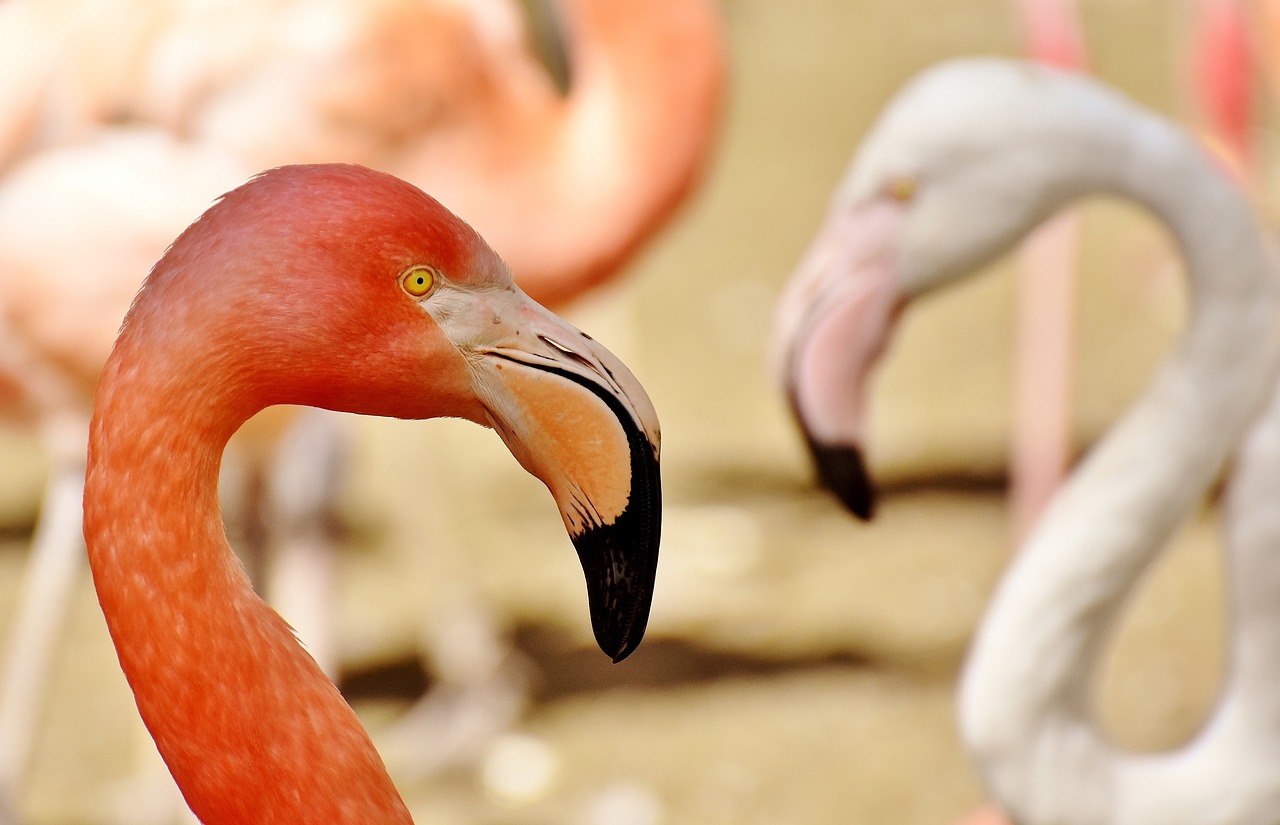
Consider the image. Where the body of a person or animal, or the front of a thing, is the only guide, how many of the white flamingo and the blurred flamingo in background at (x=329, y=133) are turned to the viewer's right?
1

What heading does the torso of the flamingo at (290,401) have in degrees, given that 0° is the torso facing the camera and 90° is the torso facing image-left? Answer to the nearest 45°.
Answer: approximately 270°

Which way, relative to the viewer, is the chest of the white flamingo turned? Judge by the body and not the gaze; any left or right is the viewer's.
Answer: facing to the left of the viewer

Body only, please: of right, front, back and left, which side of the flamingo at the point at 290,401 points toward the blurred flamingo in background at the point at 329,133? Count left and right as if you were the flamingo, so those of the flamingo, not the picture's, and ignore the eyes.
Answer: left

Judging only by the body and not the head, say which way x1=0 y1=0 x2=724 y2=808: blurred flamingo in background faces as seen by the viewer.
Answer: to the viewer's right

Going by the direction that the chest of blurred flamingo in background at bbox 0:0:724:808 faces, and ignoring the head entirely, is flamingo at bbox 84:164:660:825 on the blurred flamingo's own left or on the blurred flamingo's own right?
on the blurred flamingo's own right

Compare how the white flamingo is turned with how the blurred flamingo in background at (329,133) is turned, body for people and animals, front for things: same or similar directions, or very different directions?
very different directions

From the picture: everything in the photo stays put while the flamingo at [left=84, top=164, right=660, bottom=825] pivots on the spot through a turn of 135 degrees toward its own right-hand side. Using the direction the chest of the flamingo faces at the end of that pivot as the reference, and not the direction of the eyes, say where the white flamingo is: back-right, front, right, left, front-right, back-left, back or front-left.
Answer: back
